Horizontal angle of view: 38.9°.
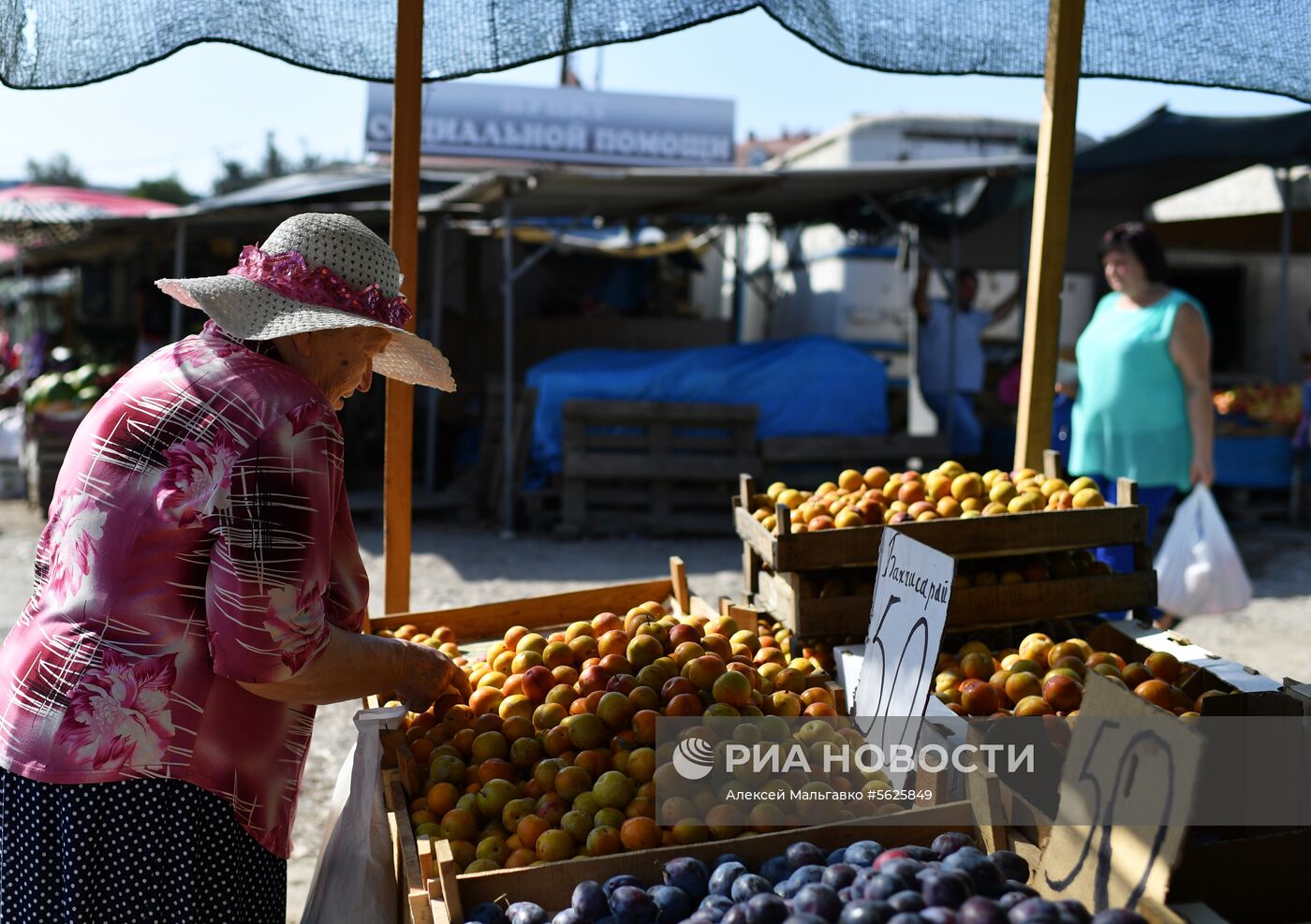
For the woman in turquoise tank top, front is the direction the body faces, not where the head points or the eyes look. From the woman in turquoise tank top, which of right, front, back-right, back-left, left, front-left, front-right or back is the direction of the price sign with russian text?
front-left

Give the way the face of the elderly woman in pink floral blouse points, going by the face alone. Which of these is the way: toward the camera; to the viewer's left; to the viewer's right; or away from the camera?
to the viewer's right

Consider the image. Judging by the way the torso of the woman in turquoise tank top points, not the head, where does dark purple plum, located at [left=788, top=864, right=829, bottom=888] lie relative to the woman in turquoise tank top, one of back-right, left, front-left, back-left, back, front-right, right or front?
front-left

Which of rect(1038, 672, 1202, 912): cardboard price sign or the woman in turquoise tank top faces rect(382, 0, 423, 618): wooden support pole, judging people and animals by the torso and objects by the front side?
the woman in turquoise tank top

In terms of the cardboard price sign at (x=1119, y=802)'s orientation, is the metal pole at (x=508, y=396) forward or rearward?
rearward

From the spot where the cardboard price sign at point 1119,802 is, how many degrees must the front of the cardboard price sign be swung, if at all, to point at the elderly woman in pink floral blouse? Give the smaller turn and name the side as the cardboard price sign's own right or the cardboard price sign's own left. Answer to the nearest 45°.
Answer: approximately 90° to the cardboard price sign's own right
